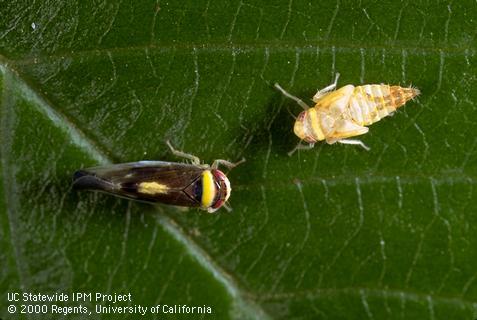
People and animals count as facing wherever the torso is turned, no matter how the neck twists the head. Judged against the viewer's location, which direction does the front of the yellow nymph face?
facing to the left of the viewer
